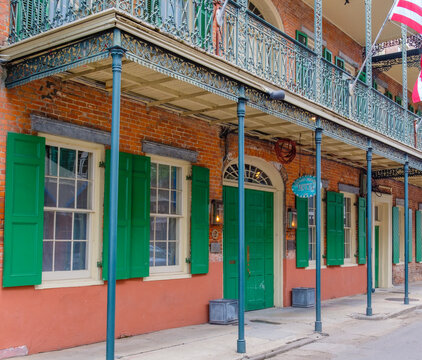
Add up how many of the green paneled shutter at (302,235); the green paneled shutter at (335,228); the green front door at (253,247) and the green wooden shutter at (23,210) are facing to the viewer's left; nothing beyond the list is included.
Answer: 0

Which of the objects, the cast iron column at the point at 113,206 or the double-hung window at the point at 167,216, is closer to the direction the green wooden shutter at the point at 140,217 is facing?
the cast iron column

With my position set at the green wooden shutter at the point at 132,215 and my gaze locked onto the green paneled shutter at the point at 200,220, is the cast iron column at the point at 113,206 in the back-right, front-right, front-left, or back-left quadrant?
back-right

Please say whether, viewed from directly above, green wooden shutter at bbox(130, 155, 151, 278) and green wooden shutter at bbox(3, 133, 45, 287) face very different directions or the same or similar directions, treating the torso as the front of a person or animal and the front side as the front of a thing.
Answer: same or similar directions

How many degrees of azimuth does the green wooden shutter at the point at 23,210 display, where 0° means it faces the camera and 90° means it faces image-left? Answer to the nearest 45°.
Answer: approximately 315°

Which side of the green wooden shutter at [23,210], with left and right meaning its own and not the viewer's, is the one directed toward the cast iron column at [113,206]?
front

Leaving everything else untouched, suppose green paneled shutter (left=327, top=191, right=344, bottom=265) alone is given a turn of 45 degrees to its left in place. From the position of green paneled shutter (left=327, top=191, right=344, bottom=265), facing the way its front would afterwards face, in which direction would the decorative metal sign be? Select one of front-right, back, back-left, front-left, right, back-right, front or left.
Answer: right

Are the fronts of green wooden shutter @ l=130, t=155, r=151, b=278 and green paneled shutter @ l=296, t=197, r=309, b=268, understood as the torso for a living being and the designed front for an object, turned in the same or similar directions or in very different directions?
same or similar directions

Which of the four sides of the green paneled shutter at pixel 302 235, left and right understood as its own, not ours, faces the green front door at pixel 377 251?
left

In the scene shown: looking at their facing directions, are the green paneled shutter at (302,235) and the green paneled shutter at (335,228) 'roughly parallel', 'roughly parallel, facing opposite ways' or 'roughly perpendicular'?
roughly parallel

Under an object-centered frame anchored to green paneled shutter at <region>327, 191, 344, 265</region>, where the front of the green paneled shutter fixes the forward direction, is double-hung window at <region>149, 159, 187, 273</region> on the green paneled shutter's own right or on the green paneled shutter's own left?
on the green paneled shutter's own right

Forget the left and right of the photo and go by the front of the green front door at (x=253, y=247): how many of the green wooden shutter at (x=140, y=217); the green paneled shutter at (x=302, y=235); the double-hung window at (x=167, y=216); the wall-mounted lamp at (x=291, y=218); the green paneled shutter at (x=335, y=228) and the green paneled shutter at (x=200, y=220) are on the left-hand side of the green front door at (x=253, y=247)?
3

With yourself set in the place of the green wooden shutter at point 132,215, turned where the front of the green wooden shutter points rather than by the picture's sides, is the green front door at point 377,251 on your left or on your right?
on your left

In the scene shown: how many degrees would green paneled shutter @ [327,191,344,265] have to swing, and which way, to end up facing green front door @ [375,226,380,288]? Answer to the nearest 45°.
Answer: approximately 135° to its left

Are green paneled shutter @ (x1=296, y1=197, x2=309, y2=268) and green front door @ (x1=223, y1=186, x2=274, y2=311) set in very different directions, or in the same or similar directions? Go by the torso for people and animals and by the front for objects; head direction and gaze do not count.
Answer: same or similar directions

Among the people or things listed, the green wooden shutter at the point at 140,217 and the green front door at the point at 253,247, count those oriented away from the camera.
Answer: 0
